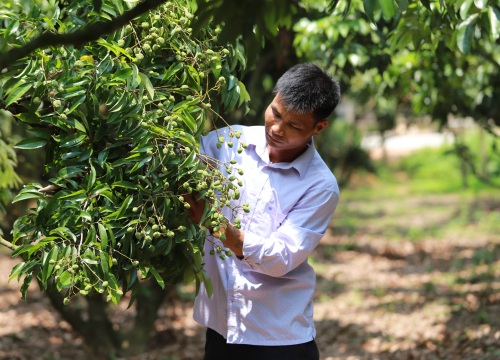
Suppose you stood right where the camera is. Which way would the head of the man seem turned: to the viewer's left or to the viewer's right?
to the viewer's left
